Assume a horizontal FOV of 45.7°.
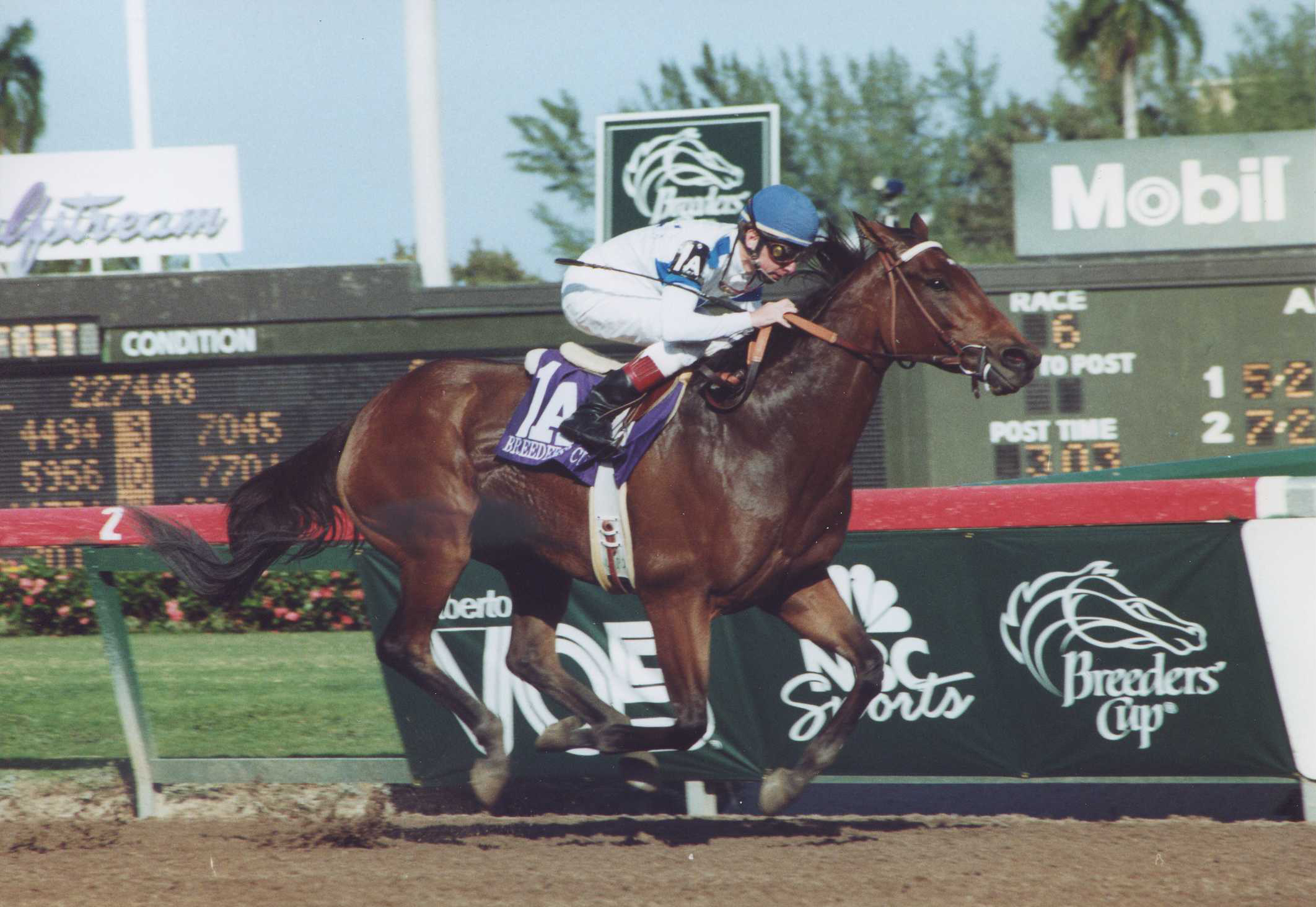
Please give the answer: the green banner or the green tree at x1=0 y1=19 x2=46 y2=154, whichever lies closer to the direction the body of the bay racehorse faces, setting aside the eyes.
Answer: the green banner

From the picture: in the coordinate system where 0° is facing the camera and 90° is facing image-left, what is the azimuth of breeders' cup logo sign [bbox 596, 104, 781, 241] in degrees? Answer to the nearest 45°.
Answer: approximately 0°

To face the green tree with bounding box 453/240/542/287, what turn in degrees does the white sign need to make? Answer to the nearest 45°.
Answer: approximately 135° to its left

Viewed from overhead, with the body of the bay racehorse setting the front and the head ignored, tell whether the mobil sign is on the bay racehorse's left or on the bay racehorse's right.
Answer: on the bay racehorse's left

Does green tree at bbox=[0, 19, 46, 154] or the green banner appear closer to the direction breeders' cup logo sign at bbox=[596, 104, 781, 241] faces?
the green banner

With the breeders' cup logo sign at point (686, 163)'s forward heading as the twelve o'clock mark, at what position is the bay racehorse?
The bay racehorse is roughly at 12 o'clock from the breeders' cup logo sign.

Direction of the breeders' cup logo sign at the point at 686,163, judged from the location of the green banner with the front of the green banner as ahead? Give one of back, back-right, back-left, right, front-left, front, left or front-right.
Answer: back

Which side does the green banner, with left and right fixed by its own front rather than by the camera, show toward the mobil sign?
back

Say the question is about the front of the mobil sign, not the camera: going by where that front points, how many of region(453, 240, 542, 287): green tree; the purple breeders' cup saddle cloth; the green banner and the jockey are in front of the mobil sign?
3

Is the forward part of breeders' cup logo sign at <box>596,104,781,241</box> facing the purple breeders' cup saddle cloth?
yes

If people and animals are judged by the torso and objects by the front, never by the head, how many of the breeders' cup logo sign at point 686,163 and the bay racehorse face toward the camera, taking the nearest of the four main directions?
1

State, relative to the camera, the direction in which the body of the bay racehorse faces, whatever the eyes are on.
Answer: to the viewer's right
